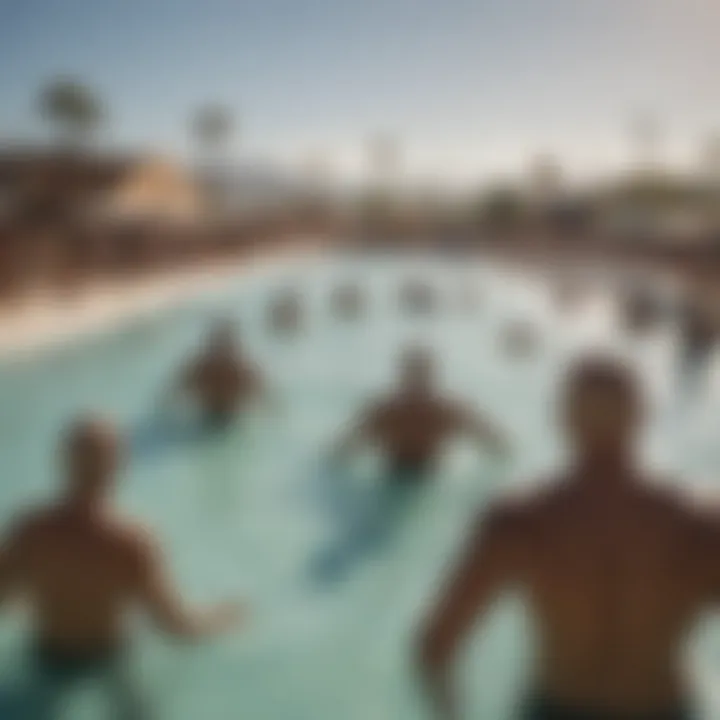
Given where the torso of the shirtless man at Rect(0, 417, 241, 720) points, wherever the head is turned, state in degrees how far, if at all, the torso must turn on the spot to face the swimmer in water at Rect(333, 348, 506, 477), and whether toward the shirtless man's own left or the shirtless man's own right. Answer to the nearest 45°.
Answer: approximately 45° to the shirtless man's own right

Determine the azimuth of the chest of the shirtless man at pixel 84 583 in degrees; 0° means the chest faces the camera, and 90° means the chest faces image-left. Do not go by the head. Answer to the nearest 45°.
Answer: approximately 180°

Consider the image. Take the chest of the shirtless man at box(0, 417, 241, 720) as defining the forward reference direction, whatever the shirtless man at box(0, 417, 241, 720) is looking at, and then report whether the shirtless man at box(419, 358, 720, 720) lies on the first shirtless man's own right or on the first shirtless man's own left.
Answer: on the first shirtless man's own right

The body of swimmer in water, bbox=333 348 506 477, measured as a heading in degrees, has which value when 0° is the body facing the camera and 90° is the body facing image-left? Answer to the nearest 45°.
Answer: approximately 180°

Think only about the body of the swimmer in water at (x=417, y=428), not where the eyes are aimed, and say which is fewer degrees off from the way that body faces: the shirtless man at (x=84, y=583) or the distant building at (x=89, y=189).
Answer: the distant building

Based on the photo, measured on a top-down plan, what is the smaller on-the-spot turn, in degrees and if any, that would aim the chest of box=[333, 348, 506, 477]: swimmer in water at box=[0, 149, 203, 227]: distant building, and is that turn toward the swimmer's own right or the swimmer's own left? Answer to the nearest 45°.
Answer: approximately 45° to the swimmer's own left

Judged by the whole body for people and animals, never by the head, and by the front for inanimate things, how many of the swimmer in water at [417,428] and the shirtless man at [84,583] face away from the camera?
2

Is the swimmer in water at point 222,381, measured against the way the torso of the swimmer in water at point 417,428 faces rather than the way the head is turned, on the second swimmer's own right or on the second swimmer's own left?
on the second swimmer's own left

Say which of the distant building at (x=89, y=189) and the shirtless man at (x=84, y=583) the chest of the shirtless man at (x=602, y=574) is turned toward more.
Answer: the distant building

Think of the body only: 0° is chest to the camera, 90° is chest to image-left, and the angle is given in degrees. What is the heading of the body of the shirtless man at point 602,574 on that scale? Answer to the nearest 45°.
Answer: approximately 180°
